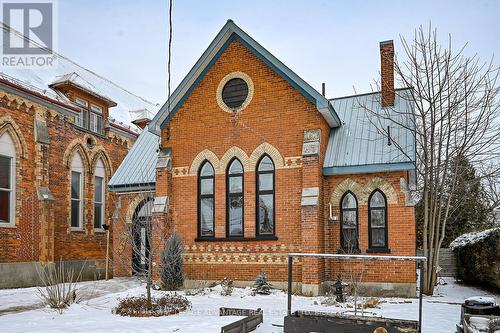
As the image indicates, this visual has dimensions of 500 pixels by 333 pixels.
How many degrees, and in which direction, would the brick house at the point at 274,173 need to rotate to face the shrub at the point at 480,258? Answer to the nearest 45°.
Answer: approximately 90° to its left

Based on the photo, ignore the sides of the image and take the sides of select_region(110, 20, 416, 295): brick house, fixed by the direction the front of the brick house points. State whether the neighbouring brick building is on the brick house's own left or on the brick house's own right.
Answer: on the brick house's own right

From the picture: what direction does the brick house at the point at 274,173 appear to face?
toward the camera
